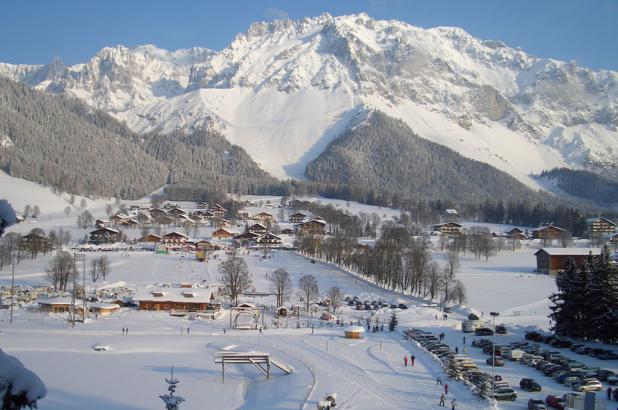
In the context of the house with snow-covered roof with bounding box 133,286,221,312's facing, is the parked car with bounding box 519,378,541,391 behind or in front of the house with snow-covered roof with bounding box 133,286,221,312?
in front

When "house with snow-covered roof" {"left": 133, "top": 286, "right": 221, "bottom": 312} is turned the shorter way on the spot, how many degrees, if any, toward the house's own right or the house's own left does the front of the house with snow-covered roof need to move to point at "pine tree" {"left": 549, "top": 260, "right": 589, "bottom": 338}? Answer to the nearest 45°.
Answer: approximately 45° to the house's own left

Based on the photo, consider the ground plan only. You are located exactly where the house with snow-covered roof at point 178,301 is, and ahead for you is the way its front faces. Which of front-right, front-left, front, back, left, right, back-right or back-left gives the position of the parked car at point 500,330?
front-left

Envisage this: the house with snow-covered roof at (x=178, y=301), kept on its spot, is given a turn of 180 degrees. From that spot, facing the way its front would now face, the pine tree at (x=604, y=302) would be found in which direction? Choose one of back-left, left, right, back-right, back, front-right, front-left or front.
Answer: back-right

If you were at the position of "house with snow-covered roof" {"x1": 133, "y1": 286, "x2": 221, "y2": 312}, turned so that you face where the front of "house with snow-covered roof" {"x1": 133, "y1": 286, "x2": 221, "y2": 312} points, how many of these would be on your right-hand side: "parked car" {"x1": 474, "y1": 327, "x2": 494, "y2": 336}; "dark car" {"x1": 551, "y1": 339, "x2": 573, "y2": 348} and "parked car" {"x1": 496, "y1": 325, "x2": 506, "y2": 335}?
0

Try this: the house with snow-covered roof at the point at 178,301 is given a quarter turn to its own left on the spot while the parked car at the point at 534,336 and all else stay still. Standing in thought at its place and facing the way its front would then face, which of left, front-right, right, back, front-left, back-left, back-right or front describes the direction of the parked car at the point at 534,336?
front-right

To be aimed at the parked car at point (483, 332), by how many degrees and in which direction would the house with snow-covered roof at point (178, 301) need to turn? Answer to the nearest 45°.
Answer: approximately 45° to its left

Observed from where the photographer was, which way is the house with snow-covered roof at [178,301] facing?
facing the viewer

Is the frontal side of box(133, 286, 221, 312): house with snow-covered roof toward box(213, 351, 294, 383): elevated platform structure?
yes

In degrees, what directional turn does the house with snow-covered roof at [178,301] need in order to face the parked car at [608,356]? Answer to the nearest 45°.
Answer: approximately 45° to its left

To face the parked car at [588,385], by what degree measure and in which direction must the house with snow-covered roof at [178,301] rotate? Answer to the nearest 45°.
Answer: approximately 45° to its left

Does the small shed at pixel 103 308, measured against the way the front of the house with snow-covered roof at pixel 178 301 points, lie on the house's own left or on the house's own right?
on the house's own right

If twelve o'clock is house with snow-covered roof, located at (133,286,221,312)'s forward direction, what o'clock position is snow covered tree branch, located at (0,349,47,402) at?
The snow covered tree branch is roughly at 12 o'clock from the house with snow-covered roof.

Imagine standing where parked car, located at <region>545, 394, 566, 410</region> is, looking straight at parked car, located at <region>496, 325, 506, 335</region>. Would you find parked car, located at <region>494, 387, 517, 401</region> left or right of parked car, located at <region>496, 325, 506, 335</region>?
left

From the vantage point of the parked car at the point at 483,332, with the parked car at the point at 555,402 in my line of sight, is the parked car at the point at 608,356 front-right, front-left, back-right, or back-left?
front-left
